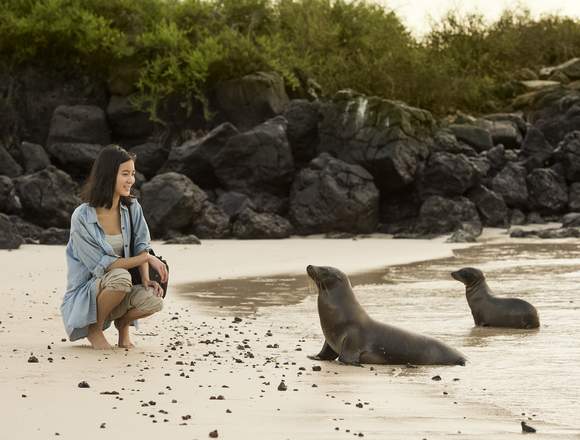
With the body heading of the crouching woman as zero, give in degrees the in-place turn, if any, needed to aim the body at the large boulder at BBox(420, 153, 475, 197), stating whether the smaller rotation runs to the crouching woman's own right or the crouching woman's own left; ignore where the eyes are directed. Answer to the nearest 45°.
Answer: approximately 90° to the crouching woman's own left

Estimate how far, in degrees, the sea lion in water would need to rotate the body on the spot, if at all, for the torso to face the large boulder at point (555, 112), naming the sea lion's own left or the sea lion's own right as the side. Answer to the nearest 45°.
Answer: approximately 90° to the sea lion's own right

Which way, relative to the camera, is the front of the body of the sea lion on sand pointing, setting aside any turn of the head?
to the viewer's left

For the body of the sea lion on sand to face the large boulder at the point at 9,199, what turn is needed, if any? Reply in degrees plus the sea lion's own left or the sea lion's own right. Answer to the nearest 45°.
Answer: approximately 45° to the sea lion's own right

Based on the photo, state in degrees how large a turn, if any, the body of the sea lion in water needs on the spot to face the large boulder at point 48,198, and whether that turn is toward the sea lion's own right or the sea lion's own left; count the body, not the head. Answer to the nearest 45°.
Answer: approximately 45° to the sea lion's own right

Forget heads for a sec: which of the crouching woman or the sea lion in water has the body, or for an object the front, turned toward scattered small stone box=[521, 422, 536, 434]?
the crouching woman

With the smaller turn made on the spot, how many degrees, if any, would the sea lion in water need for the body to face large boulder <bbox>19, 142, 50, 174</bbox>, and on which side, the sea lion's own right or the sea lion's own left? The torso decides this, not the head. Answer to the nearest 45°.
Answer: approximately 45° to the sea lion's own right

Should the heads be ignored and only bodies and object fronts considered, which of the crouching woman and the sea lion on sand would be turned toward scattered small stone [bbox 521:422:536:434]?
the crouching woman

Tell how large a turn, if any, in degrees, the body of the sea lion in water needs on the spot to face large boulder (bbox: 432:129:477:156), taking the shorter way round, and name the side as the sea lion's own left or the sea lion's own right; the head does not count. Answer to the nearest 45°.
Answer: approximately 90° to the sea lion's own right

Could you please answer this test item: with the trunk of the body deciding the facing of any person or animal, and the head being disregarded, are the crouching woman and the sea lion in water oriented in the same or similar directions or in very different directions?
very different directions

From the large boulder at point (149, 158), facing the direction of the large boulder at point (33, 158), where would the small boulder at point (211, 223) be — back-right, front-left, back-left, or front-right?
back-left

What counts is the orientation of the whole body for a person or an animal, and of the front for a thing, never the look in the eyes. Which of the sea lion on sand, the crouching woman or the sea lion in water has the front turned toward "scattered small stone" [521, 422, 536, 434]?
the crouching woman

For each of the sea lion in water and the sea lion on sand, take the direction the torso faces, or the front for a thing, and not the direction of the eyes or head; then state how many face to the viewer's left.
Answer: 2

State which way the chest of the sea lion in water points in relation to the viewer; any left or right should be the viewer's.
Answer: facing to the left of the viewer

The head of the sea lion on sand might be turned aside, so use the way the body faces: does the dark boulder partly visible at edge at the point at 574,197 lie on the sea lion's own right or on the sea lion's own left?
on the sea lion's own right
